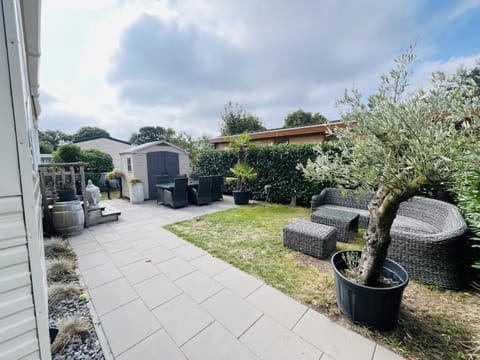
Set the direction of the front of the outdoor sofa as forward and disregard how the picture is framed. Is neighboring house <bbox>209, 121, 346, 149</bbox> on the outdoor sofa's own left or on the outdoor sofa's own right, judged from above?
on the outdoor sofa's own right

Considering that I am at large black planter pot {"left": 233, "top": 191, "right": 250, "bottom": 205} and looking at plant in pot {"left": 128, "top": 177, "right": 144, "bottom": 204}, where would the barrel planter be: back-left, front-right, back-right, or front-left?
front-left

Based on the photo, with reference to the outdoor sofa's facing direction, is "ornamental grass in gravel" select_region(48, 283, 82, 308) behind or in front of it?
in front

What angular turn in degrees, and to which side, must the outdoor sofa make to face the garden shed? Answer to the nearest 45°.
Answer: approximately 45° to its right

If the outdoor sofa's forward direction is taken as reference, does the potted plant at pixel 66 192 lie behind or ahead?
ahead

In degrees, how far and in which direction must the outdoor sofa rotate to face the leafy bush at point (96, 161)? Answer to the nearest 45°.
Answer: approximately 45° to its right

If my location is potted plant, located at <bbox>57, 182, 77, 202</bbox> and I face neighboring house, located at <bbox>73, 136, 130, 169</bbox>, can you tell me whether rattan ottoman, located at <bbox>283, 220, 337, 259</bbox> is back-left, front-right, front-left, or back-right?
back-right

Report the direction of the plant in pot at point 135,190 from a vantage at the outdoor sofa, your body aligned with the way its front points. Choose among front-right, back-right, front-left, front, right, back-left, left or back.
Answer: front-right

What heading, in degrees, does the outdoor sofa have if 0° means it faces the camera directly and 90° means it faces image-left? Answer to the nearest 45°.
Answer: approximately 45°

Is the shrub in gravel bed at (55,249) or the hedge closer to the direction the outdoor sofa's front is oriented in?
the shrub in gravel bed

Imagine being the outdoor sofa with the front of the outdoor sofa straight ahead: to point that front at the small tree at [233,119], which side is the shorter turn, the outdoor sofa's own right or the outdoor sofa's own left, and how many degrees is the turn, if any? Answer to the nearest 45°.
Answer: approximately 90° to the outdoor sofa's own right

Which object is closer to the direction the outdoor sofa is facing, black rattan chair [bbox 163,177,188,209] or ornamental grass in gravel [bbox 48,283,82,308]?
the ornamental grass in gravel

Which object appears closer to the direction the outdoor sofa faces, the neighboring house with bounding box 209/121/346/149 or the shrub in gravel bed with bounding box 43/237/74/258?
the shrub in gravel bed

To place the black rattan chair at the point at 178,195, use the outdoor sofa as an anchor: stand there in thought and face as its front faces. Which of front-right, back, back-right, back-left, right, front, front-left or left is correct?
front-right

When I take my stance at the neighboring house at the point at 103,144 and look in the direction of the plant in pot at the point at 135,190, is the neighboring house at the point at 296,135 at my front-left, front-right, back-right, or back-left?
front-left

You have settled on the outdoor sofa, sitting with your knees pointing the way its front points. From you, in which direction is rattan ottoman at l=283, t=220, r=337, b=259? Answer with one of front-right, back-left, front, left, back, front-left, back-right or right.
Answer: front-right

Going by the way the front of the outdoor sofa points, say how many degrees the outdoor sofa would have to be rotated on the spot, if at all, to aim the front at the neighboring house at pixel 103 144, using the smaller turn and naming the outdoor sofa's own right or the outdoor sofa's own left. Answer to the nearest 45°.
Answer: approximately 45° to the outdoor sofa's own right
